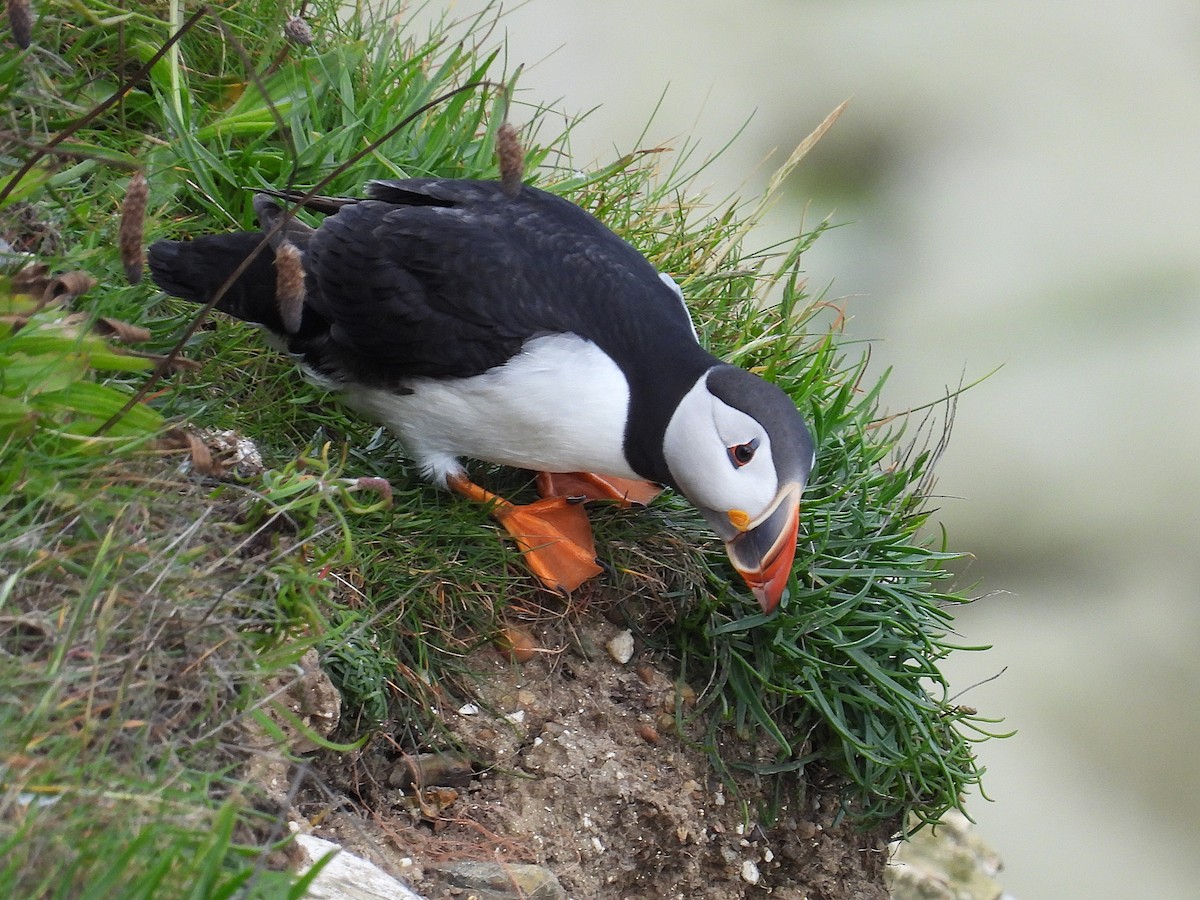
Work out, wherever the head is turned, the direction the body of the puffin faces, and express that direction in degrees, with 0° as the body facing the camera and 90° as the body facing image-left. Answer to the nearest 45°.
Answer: approximately 270°

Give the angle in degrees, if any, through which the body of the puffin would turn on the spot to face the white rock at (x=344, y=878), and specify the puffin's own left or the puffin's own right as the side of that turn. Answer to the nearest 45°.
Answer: approximately 90° to the puffin's own right

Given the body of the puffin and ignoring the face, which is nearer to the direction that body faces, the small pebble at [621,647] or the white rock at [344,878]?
the small pebble

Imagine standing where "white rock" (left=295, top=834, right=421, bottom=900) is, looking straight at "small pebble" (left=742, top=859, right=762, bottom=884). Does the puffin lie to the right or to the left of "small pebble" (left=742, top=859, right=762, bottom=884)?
left

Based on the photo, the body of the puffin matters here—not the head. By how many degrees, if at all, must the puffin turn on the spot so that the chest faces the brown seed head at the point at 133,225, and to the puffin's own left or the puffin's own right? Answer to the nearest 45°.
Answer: approximately 135° to the puffin's own right

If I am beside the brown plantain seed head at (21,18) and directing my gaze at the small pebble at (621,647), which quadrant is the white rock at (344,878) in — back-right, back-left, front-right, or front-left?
front-right

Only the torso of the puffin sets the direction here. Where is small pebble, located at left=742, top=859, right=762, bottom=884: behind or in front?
in front

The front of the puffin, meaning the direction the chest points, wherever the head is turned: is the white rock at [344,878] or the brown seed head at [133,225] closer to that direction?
the white rock

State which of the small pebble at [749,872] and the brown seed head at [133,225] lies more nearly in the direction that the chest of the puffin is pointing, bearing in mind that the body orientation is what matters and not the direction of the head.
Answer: the small pebble
